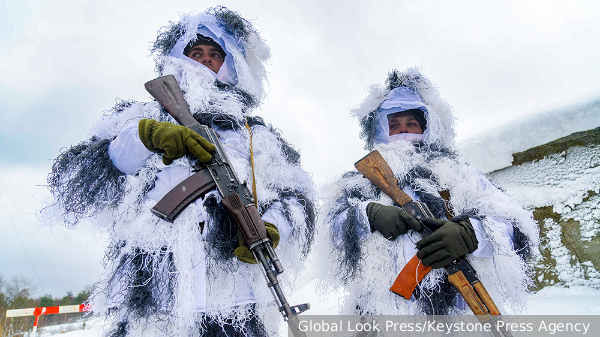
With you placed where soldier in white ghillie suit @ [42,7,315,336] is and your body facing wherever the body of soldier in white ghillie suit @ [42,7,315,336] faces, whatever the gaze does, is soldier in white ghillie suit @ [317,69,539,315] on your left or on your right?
on your left

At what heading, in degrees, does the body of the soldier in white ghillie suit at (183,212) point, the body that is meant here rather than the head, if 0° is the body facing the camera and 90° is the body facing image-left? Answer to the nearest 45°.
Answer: approximately 0°

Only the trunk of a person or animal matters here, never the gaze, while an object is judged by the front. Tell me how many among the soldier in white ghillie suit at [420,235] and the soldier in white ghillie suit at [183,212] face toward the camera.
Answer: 2

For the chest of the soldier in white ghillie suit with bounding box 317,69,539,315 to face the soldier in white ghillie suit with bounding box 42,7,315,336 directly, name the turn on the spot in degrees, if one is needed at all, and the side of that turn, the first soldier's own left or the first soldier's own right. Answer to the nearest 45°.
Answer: approximately 45° to the first soldier's own right
